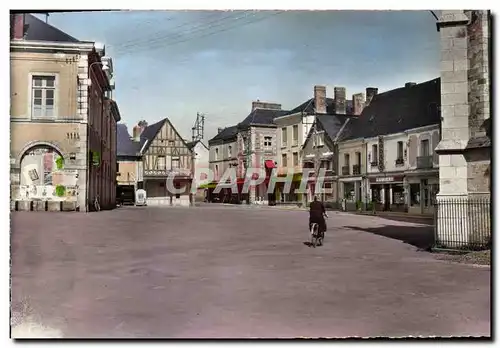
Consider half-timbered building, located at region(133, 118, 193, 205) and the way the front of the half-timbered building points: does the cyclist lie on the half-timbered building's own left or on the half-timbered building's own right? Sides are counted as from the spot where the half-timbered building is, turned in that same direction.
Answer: on the half-timbered building's own left

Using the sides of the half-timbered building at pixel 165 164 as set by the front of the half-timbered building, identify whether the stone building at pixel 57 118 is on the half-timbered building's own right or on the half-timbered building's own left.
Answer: on the half-timbered building's own right

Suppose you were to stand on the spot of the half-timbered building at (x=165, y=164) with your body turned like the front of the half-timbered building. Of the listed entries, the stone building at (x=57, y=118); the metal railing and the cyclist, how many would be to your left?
2

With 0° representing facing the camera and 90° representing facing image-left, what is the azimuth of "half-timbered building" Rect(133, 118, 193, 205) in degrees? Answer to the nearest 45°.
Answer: approximately 0°
